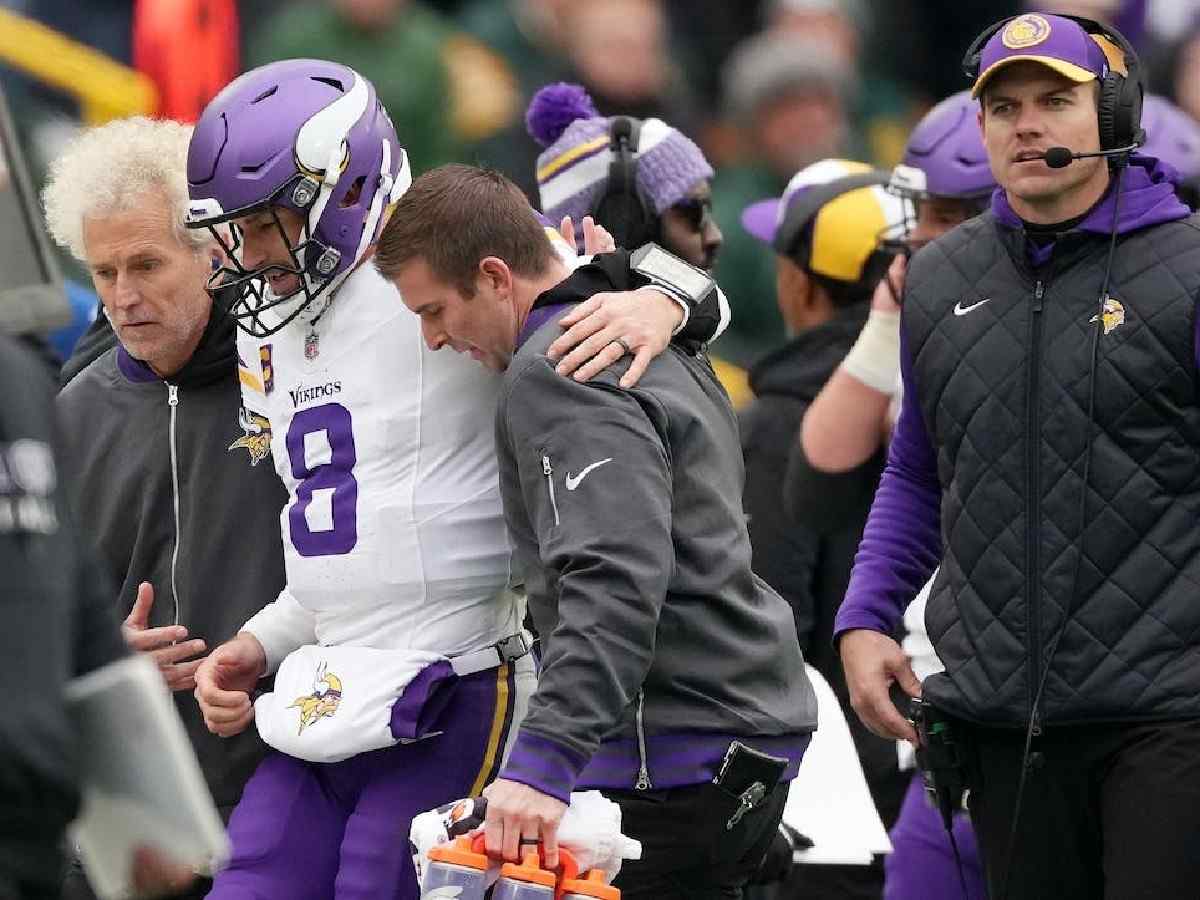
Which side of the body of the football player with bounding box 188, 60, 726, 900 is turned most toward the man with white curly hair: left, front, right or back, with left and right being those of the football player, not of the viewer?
right

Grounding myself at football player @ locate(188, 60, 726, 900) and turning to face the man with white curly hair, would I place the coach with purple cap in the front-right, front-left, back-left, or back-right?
back-right

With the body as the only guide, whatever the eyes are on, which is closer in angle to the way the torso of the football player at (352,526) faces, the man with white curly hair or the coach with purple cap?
the man with white curly hair

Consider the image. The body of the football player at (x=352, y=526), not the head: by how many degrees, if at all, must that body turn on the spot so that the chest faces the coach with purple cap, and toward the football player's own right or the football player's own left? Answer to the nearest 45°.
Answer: approximately 135° to the football player's own left

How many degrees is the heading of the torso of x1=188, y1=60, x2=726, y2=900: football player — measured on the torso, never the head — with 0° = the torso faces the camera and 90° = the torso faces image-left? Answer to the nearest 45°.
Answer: approximately 45°
